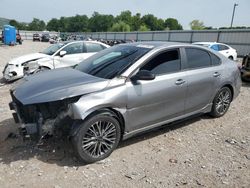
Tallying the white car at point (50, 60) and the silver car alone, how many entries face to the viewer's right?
0

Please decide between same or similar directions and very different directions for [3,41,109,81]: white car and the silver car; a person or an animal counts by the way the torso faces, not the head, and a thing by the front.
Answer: same or similar directions

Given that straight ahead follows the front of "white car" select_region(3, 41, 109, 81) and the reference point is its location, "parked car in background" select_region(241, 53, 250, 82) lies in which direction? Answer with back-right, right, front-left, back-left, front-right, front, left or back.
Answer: back-left

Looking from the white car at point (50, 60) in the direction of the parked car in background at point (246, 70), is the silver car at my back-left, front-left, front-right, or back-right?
front-right

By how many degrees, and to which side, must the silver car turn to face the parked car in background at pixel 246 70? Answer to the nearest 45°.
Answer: approximately 180°

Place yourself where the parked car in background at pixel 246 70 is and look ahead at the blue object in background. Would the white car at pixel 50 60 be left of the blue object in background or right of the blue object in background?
left

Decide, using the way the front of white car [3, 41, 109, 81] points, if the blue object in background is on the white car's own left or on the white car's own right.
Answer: on the white car's own right

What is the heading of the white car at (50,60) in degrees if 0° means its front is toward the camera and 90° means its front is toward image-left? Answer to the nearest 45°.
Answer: approximately 45°

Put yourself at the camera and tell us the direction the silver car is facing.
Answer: facing the viewer and to the left of the viewer

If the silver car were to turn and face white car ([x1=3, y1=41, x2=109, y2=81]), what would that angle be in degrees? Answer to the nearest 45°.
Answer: approximately 90° to its right

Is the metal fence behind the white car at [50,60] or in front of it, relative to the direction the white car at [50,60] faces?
behind
